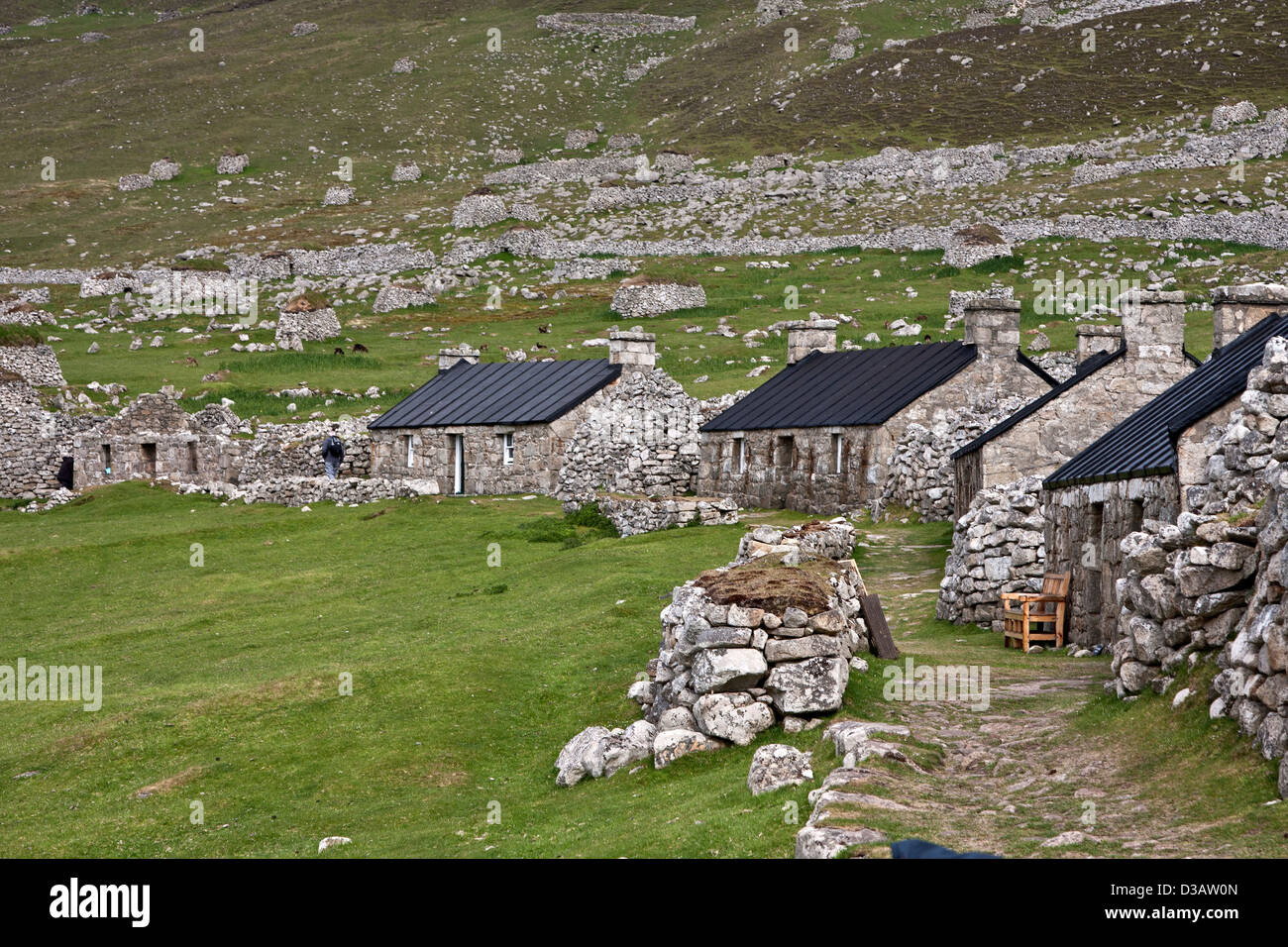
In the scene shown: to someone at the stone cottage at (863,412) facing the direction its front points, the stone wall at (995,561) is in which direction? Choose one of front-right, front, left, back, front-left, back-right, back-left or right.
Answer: front-left

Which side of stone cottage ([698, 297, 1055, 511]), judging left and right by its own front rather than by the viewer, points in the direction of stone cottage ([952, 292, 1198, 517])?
left

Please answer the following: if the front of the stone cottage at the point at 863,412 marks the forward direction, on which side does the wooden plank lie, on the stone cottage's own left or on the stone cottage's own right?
on the stone cottage's own left

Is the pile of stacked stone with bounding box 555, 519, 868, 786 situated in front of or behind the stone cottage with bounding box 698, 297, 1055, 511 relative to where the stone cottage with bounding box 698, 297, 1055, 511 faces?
in front

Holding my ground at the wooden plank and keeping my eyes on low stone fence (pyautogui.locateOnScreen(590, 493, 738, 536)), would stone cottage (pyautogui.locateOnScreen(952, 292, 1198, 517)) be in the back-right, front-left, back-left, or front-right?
front-right

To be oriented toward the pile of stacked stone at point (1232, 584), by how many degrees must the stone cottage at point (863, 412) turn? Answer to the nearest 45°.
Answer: approximately 45° to its left

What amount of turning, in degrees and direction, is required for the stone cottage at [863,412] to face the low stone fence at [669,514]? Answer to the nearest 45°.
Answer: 0° — it already faces it

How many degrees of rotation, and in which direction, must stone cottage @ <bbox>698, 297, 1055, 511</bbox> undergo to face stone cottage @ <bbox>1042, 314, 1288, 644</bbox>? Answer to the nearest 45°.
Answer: approximately 45° to its left

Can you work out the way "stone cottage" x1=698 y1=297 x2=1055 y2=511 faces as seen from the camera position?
facing the viewer and to the left of the viewer
